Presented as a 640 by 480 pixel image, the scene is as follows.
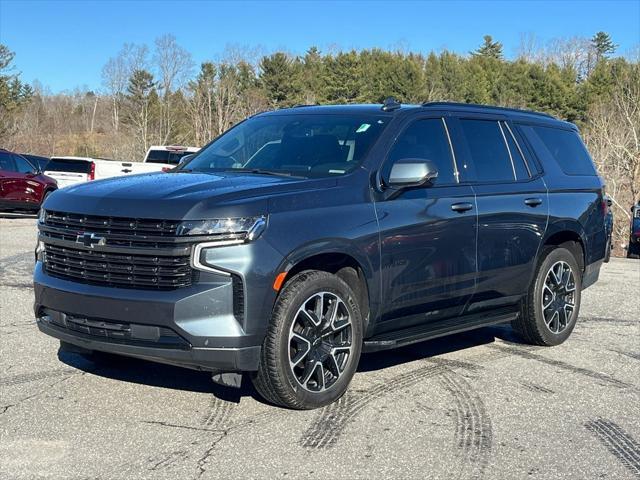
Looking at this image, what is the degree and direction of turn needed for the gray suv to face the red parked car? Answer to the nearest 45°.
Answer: approximately 90° to its right

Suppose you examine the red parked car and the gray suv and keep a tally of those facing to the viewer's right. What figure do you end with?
1

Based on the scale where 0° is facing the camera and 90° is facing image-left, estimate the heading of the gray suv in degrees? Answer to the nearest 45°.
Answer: approximately 45°

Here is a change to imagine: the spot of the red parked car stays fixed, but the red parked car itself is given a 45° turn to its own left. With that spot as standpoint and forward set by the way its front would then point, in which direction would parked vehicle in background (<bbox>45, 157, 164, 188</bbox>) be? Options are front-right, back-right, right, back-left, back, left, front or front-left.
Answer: front

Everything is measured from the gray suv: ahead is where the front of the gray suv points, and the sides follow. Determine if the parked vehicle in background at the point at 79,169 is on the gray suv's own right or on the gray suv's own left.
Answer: on the gray suv's own right

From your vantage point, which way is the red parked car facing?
to the viewer's right
